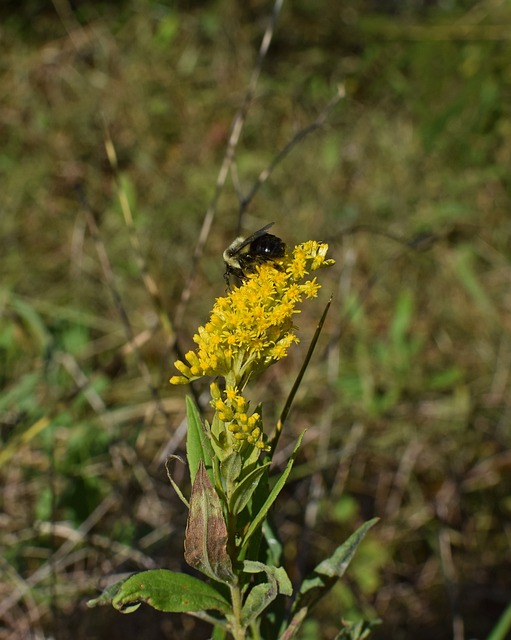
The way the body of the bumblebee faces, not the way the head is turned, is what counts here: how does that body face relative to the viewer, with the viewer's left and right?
facing to the left of the viewer
